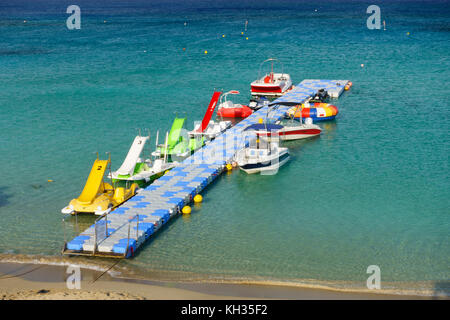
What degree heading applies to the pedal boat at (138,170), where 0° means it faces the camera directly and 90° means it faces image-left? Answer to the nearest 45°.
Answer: approximately 225°

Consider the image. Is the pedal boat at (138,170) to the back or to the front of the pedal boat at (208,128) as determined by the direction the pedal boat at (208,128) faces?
to the back

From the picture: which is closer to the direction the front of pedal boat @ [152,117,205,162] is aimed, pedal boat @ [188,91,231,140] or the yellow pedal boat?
the pedal boat

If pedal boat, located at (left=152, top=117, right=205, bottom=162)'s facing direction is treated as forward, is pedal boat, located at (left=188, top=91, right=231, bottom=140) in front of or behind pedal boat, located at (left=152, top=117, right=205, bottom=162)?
in front

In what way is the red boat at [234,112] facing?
to the viewer's right
